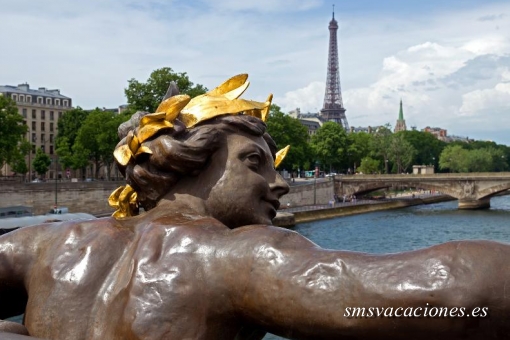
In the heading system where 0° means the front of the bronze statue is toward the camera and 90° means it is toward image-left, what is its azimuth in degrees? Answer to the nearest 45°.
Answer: approximately 225°

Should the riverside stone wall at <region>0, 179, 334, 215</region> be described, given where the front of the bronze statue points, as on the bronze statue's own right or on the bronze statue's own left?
on the bronze statue's own left

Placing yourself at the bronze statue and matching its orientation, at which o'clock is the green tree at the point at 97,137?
The green tree is roughly at 10 o'clock from the bronze statue.

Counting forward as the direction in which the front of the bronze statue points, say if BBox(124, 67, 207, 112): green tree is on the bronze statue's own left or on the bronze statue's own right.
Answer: on the bronze statue's own left

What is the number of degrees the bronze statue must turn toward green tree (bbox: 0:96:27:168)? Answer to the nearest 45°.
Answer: approximately 90° to its left

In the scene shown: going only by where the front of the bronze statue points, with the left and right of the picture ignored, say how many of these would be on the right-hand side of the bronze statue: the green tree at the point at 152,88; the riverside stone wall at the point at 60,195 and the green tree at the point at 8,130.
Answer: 0

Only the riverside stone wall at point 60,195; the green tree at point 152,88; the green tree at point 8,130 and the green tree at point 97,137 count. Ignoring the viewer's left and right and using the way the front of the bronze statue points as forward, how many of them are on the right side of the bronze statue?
0
